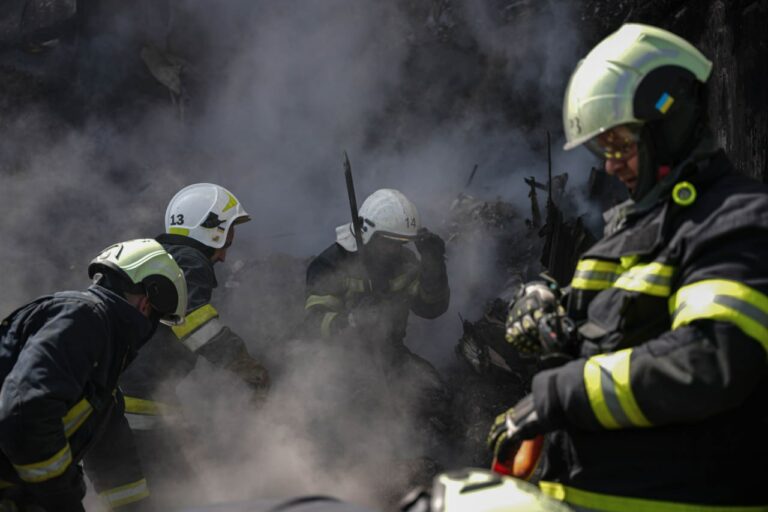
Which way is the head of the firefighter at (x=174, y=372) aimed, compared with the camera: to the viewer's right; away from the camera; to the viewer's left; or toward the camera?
to the viewer's right

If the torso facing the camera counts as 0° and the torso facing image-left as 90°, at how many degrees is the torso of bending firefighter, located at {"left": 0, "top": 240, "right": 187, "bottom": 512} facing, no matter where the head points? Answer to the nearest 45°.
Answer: approximately 270°

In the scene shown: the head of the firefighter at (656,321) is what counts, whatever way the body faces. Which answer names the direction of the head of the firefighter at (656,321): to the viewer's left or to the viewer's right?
to the viewer's left

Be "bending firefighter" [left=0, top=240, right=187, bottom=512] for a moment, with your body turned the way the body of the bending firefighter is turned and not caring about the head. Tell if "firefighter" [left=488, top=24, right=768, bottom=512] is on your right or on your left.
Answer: on your right

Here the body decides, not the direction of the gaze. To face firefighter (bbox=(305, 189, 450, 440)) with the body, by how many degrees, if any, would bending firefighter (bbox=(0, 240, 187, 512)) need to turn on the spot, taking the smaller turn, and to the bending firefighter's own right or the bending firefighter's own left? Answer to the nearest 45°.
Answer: approximately 45° to the bending firefighter's own left

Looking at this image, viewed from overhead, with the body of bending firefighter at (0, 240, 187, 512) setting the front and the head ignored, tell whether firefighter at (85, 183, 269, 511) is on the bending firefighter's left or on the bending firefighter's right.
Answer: on the bending firefighter's left

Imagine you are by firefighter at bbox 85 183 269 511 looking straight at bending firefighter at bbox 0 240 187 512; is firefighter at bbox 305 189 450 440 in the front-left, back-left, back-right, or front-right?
back-left
